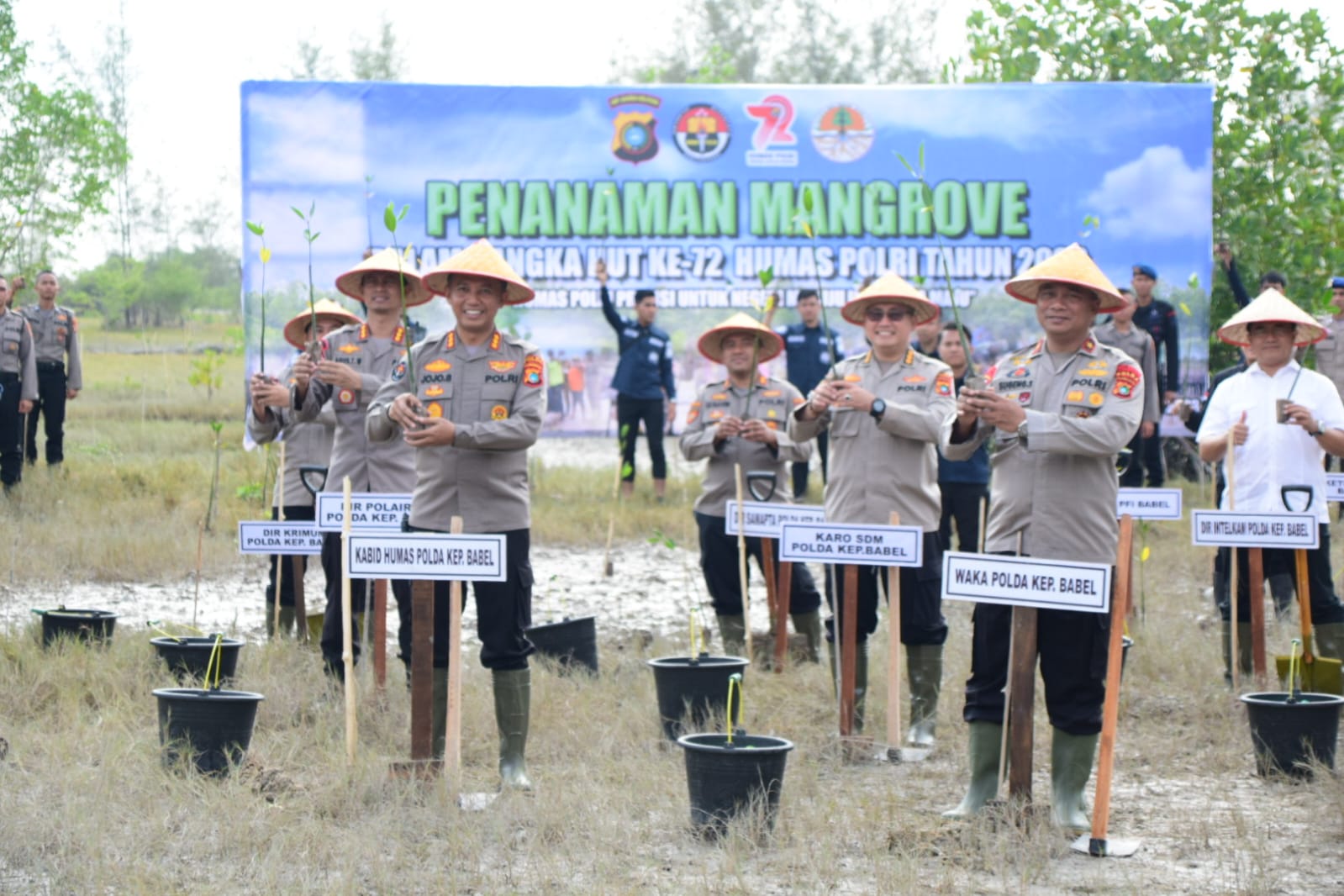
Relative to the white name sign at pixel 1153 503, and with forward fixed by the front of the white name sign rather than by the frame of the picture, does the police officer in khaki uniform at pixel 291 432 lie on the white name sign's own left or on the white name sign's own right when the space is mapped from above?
on the white name sign's own right

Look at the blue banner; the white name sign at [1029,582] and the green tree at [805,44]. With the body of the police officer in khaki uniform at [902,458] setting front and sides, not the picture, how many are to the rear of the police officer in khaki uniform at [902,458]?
2

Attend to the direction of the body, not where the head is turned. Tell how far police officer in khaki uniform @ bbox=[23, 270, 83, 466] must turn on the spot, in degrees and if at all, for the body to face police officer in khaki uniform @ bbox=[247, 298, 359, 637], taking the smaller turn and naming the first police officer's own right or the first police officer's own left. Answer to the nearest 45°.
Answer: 0° — they already face them

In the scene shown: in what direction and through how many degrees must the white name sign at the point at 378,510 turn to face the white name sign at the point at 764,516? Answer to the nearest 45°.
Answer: approximately 90° to its left
